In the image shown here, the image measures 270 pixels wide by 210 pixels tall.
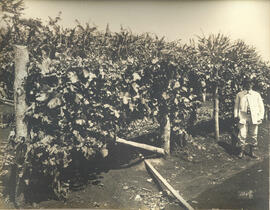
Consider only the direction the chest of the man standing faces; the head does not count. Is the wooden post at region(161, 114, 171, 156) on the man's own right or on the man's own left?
on the man's own right

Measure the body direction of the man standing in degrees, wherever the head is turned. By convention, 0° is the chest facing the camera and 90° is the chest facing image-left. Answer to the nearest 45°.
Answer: approximately 0°
